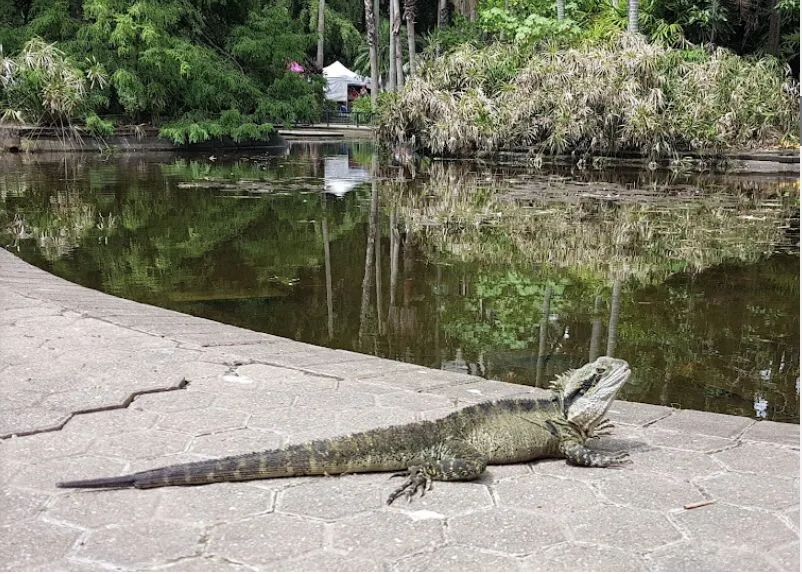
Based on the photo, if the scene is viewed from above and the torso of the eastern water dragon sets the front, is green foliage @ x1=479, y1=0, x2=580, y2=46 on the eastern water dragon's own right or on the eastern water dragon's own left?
on the eastern water dragon's own left

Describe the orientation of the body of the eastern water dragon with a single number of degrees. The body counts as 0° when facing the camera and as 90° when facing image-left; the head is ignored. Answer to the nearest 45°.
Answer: approximately 270°

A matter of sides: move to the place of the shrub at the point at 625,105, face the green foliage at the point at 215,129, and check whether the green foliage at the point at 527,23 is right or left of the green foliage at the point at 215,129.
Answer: right

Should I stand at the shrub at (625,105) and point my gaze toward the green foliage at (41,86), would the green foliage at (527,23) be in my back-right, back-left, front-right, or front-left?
front-right

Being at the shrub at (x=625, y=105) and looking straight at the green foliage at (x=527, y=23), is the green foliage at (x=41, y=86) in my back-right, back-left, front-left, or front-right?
front-left

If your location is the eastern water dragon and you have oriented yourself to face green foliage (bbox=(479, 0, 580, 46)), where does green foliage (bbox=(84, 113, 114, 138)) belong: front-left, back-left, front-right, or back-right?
front-left

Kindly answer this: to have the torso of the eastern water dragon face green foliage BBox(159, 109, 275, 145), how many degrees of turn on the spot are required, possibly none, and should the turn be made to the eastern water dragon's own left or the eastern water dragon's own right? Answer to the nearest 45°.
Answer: approximately 90° to the eastern water dragon's own left

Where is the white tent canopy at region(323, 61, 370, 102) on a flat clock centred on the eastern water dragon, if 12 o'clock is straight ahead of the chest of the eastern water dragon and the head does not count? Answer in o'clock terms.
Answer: The white tent canopy is roughly at 9 o'clock from the eastern water dragon.

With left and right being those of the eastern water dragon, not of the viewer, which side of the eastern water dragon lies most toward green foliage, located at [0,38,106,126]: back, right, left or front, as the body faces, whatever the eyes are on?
left

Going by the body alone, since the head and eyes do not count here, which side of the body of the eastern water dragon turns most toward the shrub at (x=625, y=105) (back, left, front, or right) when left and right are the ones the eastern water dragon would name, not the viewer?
left

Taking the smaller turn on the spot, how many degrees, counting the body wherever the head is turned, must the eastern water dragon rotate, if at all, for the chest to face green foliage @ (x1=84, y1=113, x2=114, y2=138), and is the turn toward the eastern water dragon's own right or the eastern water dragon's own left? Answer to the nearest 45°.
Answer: approximately 90° to the eastern water dragon's own left
